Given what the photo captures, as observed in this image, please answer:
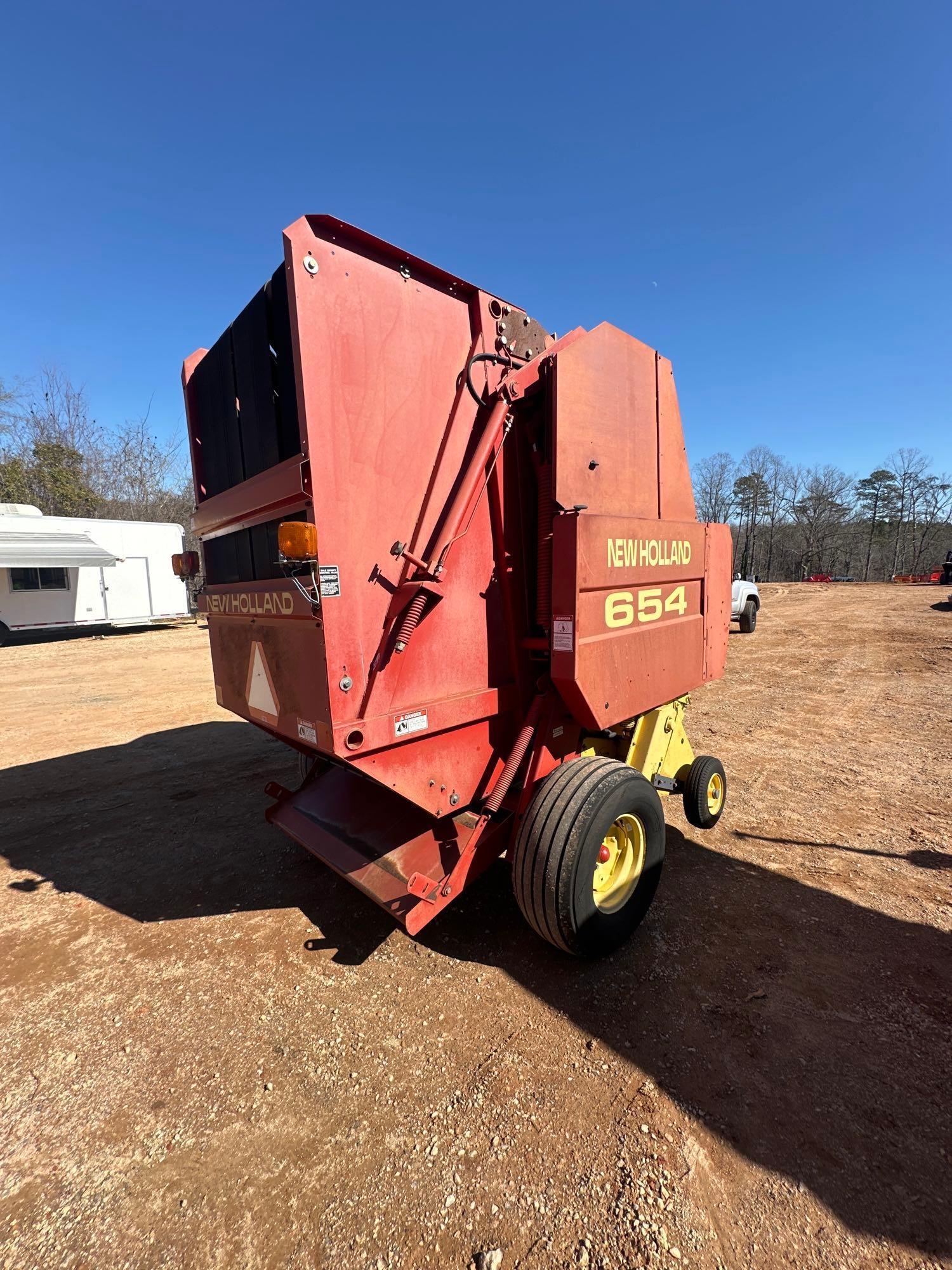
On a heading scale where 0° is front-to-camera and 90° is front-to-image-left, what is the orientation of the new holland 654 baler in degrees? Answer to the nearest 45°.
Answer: approximately 225°

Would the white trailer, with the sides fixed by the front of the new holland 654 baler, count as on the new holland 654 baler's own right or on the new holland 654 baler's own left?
on the new holland 654 baler's own left

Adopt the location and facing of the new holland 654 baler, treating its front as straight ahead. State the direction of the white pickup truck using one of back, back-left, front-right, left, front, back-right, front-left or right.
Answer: front

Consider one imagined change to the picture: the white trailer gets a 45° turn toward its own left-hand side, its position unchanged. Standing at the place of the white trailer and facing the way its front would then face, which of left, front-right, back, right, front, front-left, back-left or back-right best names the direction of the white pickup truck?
right

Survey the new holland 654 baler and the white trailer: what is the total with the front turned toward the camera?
0
